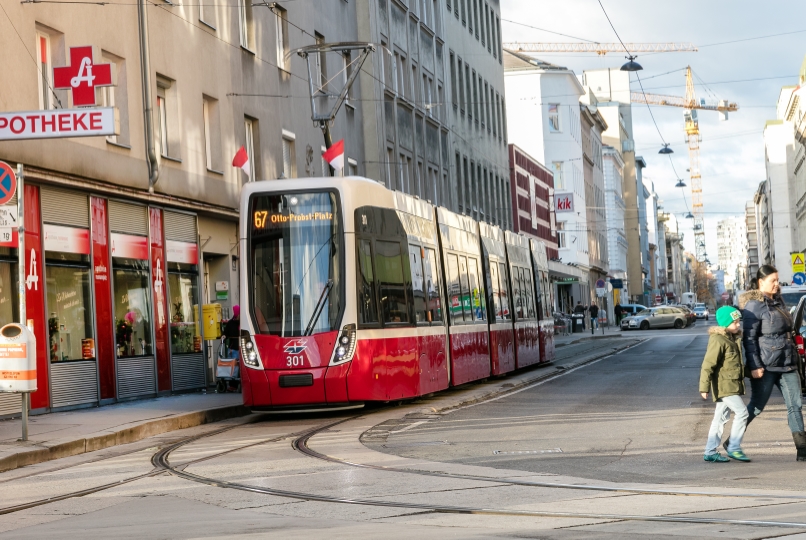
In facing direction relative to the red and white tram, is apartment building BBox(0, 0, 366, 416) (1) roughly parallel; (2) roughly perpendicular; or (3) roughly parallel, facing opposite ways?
roughly perpendicular

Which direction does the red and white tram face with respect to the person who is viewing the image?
facing the viewer and to the left of the viewer

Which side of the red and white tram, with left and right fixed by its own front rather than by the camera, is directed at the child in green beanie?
front

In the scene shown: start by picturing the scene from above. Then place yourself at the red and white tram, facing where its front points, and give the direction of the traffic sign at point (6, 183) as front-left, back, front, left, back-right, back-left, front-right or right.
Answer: front

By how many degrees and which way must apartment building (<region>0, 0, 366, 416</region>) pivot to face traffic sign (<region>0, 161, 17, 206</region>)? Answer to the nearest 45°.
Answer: approximately 45° to its right

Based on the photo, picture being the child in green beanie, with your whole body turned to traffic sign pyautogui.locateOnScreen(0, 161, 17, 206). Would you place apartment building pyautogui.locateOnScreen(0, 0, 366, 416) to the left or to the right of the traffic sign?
right

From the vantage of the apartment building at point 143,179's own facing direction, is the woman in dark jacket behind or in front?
in front

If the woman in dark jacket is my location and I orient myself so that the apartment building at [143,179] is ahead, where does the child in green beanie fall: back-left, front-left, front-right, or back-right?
front-left

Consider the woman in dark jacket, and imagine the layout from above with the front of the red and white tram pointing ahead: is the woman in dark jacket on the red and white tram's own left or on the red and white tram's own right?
on the red and white tram's own left
